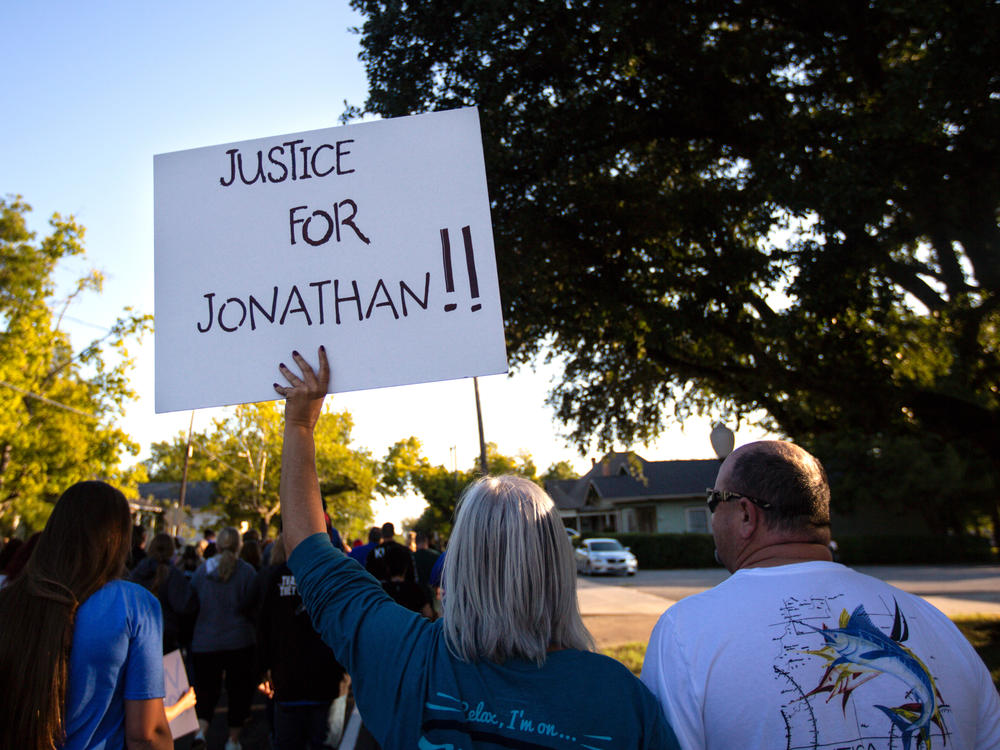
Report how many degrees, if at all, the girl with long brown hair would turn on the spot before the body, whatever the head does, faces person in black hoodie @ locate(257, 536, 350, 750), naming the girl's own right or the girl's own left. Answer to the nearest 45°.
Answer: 0° — they already face them

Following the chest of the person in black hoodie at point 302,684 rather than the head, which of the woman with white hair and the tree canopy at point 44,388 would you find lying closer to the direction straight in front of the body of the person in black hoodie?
the tree canopy

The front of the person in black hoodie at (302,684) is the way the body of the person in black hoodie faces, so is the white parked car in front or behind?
in front

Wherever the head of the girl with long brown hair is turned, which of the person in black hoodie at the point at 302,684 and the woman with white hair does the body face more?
the person in black hoodie

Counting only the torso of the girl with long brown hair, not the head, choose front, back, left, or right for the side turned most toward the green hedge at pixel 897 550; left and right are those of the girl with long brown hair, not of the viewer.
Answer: front

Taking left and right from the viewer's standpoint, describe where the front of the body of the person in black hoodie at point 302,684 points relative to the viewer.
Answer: facing away from the viewer

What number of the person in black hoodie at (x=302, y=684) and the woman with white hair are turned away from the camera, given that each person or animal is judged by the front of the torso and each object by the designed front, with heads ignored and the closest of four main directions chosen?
2

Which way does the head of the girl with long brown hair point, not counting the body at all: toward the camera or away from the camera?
away from the camera

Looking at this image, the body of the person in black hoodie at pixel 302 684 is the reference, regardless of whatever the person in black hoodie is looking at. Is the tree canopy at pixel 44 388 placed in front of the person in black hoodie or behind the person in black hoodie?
in front

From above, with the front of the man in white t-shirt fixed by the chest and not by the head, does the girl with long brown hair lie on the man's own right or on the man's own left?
on the man's own left

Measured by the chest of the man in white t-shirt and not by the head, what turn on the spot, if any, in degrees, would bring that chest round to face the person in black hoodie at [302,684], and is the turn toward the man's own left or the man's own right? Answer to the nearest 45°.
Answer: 0° — they already face them

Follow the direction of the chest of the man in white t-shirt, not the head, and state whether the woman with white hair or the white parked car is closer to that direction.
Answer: the white parked car

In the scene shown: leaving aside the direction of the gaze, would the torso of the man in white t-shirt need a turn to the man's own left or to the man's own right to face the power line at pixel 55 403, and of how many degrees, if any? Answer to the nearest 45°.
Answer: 0° — they already face it

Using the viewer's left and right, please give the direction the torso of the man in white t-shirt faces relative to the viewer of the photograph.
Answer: facing away from the viewer and to the left of the viewer

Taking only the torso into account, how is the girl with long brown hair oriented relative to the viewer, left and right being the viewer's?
facing away from the viewer and to the right of the viewer

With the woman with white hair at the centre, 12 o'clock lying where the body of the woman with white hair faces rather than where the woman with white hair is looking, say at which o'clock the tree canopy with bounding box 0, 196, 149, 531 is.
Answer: The tree canopy is roughly at 11 o'clock from the woman with white hair.

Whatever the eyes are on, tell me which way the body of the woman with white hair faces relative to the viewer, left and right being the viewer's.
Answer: facing away from the viewer

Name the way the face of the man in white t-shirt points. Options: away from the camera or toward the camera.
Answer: away from the camera
